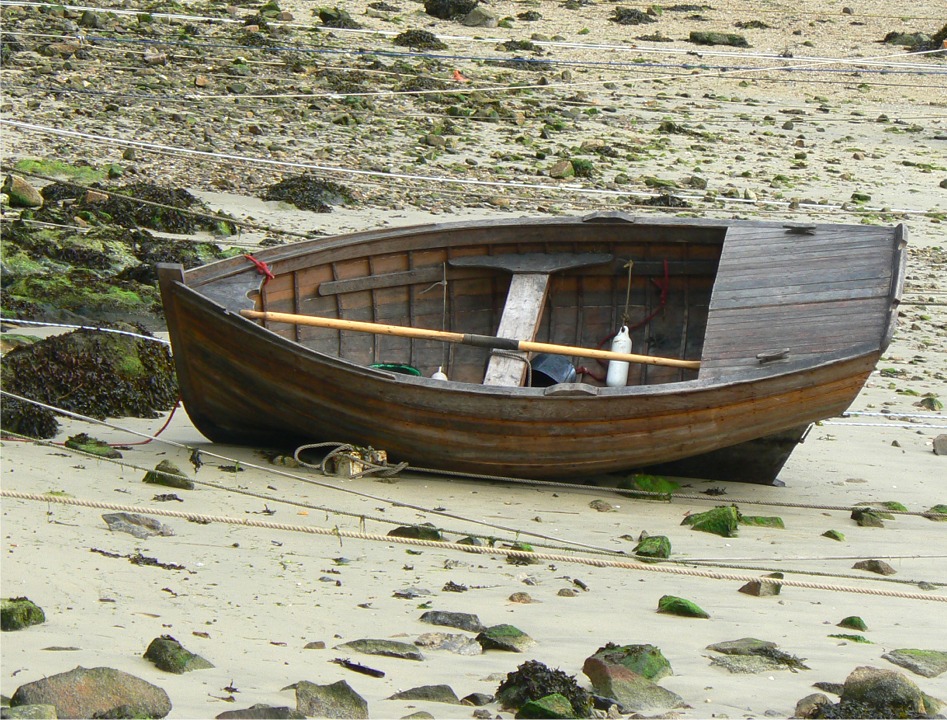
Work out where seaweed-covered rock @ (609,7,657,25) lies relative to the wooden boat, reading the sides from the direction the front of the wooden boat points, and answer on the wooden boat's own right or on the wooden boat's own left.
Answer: on the wooden boat's own right

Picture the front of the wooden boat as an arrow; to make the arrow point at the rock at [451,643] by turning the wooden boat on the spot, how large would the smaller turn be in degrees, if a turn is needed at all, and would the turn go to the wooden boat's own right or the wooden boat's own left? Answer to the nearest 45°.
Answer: approximately 90° to the wooden boat's own left

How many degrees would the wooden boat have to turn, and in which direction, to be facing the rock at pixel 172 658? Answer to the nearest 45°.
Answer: approximately 90° to its left

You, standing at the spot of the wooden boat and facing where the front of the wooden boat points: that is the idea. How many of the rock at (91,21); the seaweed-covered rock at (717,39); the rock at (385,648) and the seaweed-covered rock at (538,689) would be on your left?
2

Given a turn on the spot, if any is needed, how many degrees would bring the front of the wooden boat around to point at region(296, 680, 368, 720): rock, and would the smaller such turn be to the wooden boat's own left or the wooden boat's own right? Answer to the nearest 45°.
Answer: approximately 90° to the wooden boat's own left

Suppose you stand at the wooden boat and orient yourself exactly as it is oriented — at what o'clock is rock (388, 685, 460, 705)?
The rock is roughly at 9 o'clock from the wooden boat.

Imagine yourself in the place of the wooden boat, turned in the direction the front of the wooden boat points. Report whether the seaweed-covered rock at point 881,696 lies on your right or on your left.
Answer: on your left

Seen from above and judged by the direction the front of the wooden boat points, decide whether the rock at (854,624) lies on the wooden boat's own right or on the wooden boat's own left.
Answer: on the wooden boat's own left

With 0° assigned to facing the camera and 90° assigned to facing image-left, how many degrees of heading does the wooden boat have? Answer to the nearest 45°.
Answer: approximately 90°

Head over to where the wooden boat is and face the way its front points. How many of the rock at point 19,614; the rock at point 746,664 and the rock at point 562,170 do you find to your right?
1

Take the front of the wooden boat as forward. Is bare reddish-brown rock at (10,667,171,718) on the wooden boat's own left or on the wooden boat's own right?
on the wooden boat's own left

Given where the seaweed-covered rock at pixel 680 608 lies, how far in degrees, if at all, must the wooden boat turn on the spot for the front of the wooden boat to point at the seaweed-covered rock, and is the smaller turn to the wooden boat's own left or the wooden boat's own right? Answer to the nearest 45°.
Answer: approximately 90° to the wooden boat's own left

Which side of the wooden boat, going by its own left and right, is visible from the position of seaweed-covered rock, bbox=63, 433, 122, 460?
front

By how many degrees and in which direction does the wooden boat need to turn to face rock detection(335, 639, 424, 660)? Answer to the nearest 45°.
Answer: approximately 90° to its left

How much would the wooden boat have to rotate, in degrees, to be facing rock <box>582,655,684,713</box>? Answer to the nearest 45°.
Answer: approximately 90° to its left

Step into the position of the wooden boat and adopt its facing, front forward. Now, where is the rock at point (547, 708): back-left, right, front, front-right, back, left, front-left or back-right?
left

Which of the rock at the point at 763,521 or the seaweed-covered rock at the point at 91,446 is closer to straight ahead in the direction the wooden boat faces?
the seaweed-covered rock

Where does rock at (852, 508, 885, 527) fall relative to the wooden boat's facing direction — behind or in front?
behind
